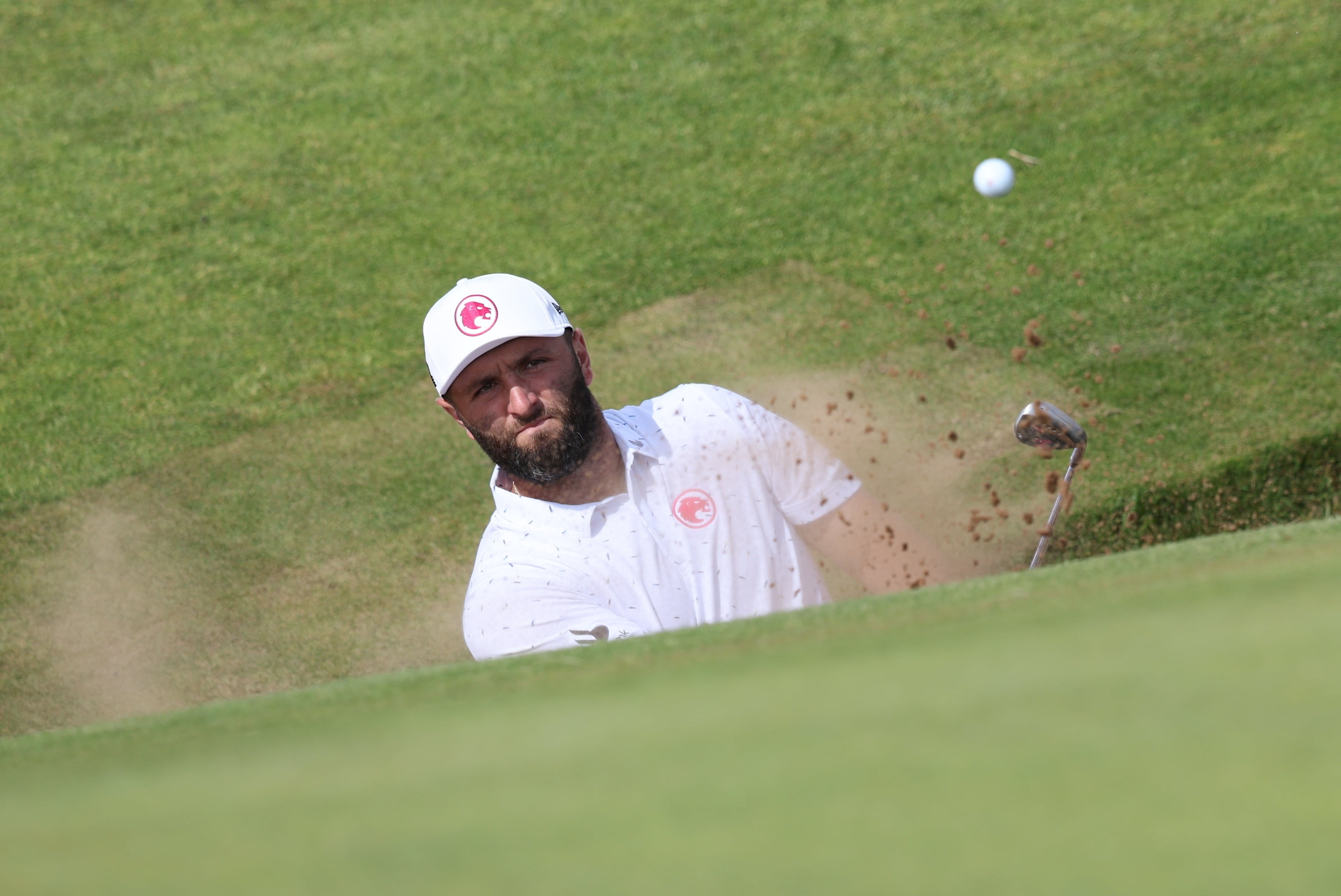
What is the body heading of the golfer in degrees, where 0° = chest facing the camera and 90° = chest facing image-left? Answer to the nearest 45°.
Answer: approximately 0°

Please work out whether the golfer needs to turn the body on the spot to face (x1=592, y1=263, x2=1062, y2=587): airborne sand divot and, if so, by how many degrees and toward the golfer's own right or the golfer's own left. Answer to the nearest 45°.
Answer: approximately 135° to the golfer's own left
